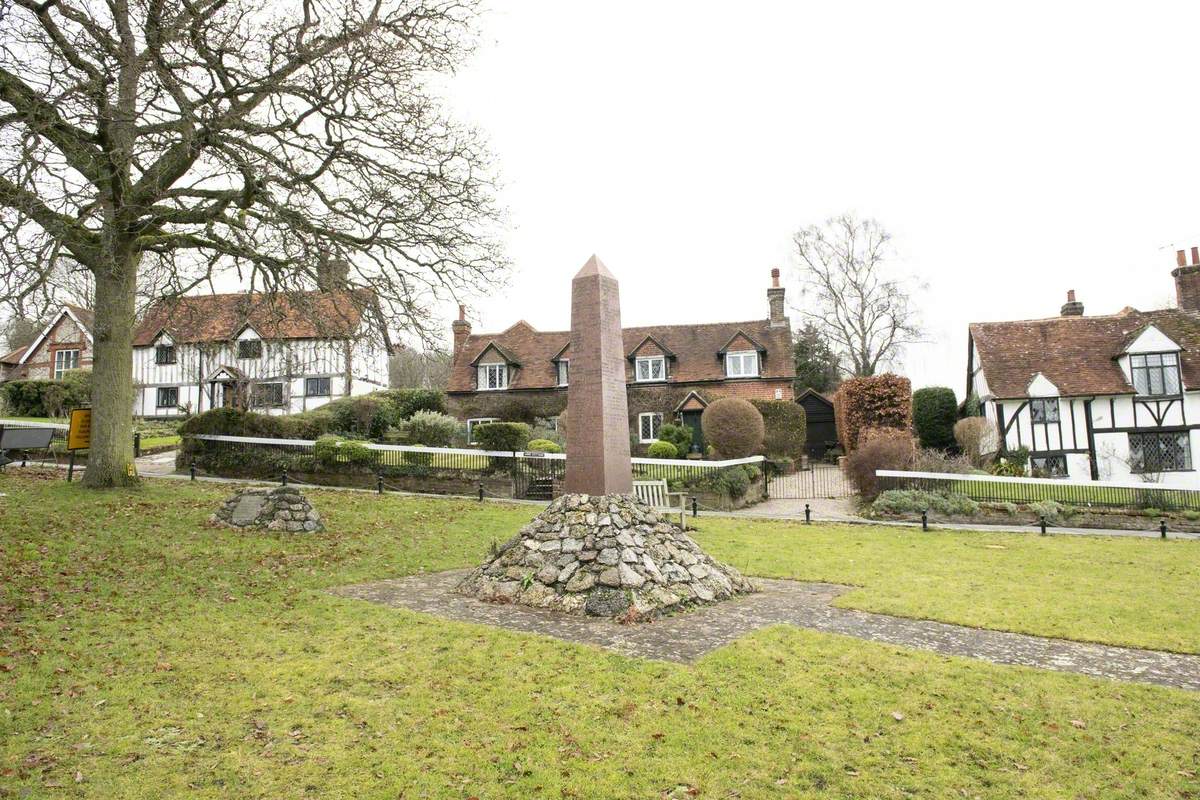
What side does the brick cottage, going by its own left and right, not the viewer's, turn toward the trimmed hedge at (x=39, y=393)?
right

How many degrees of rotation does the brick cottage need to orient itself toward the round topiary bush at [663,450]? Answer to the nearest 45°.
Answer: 0° — it already faces it

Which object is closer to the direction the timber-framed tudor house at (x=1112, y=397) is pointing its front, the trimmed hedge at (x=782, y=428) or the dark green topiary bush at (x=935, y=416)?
the trimmed hedge

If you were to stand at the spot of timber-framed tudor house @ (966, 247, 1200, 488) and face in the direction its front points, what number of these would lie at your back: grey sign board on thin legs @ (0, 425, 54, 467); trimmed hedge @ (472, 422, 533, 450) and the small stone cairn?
0

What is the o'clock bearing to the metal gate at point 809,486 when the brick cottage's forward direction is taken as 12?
The metal gate is roughly at 11 o'clock from the brick cottage.

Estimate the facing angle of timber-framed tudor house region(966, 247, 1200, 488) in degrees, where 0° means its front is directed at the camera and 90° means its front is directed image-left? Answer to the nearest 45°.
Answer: approximately 0°

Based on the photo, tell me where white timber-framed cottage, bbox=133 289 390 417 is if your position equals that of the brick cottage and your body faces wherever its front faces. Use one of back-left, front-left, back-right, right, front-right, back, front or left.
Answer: right

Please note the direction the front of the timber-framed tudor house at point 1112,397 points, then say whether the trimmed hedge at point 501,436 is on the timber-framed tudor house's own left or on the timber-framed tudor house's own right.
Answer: on the timber-framed tudor house's own right

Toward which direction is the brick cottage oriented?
toward the camera

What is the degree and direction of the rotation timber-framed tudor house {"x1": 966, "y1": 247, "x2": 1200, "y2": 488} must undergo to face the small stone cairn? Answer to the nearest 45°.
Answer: approximately 45° to its right

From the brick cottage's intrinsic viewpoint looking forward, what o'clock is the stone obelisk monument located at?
The stone obelisk monument is roughly at 12 o'clock from the brick cottage.

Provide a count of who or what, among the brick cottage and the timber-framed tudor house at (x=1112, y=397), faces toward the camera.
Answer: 2

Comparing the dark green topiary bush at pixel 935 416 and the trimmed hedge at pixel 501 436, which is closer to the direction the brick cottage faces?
the trimmed hedge

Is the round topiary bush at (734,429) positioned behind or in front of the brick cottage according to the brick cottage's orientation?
in front

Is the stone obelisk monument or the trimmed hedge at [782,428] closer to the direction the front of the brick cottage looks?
the stone obelisk monument

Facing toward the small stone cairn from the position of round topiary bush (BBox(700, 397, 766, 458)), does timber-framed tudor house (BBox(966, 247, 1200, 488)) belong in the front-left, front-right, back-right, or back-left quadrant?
back-left
